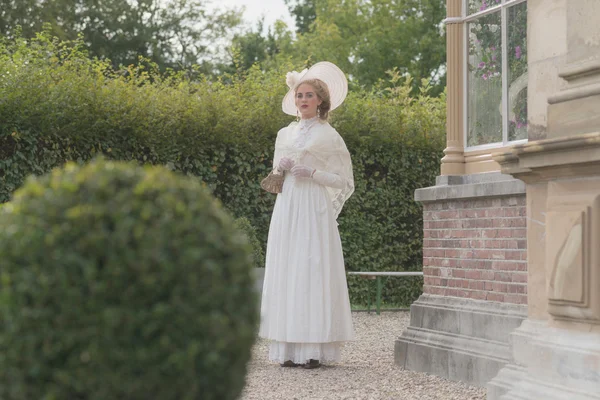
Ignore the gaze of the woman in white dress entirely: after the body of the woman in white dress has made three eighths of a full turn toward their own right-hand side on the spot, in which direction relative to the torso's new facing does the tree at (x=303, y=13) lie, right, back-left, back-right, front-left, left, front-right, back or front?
front

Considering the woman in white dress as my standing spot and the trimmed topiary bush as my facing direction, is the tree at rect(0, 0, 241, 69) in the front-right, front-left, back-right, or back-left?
back-right

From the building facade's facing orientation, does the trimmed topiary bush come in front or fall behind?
in front

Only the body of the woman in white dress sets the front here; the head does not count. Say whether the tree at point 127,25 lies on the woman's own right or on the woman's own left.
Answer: on the woman's own right

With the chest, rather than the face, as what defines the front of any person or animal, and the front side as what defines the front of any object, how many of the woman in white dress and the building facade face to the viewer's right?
0

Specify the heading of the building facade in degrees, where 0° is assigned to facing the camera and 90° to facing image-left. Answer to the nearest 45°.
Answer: approximately 45°

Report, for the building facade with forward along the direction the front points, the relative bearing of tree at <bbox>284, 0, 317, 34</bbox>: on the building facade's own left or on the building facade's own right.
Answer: on the building facade's own right

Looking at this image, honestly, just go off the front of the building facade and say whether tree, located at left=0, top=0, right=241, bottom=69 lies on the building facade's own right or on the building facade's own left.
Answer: on the building facade's own right

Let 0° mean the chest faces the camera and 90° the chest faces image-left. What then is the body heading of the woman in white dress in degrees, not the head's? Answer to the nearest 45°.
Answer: approximately 45°
